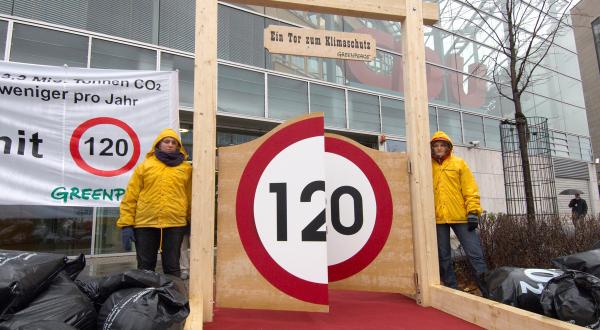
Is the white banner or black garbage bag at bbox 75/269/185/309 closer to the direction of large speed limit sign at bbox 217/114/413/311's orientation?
the black garbage bag

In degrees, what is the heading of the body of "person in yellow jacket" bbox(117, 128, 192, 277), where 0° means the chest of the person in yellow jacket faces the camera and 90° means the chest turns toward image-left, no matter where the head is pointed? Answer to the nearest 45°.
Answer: approximately 0°

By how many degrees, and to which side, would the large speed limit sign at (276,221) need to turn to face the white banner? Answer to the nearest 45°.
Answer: approximately 135° to its right

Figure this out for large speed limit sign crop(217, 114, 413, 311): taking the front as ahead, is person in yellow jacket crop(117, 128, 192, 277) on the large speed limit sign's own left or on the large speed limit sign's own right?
on the large speed limit sign's own right

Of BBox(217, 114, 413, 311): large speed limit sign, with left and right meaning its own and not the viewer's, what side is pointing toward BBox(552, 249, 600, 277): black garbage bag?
left

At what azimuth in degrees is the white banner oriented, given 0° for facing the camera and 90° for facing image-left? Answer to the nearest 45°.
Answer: approximately 0°

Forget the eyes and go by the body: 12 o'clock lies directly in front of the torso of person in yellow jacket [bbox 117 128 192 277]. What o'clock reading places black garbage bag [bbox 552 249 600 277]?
The black garbage bag is roughly at 10 o'clock from the person in yellow jacket.

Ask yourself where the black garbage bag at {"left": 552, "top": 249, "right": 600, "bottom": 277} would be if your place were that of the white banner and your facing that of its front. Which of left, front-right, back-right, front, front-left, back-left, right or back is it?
front-left

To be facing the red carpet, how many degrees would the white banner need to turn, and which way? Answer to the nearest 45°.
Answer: approximately 45° to its left

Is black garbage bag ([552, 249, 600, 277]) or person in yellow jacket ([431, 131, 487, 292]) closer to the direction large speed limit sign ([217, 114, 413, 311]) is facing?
the black garbage bag
